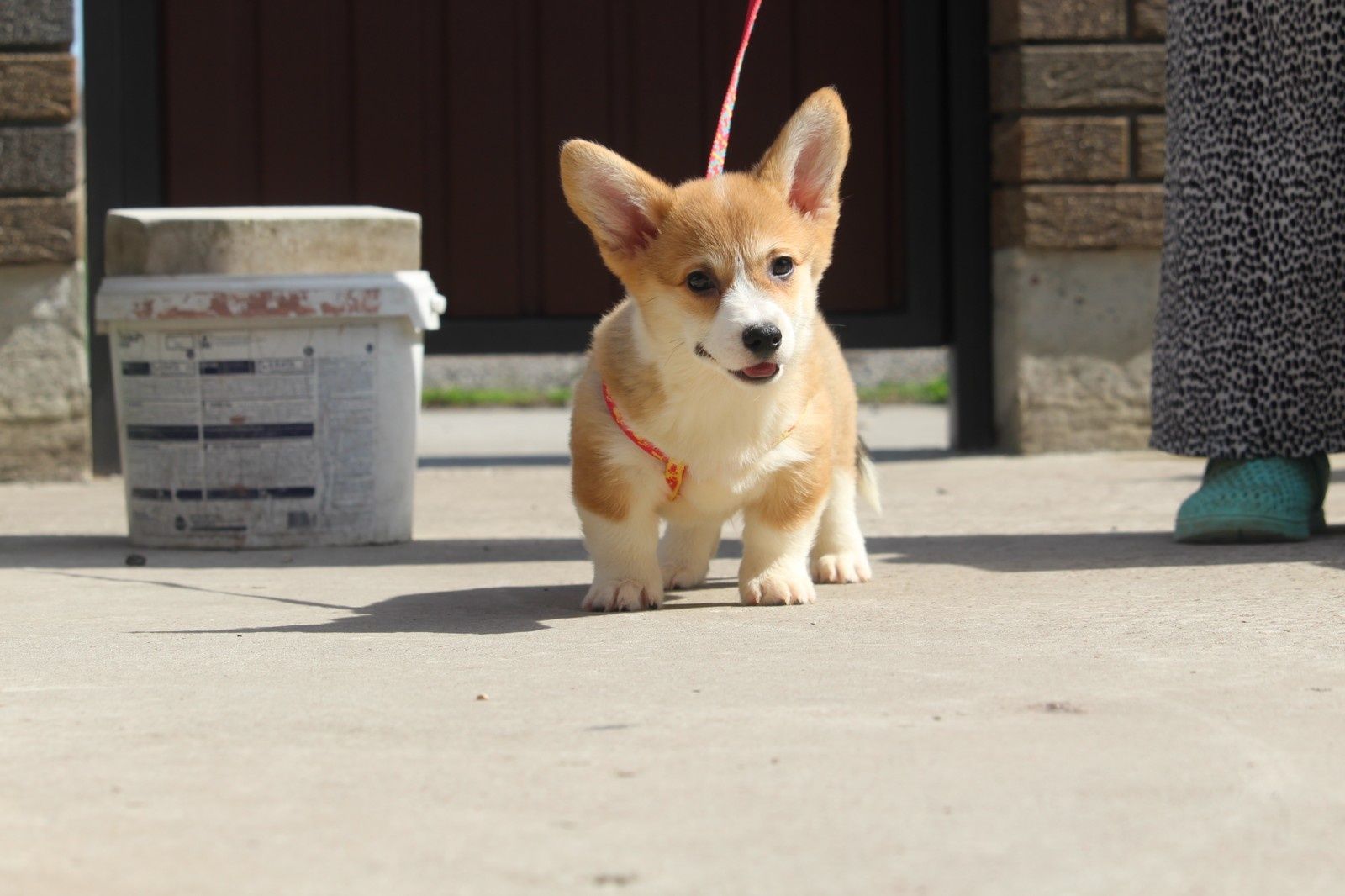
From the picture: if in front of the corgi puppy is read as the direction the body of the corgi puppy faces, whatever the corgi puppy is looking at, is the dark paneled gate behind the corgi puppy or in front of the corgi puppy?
behind

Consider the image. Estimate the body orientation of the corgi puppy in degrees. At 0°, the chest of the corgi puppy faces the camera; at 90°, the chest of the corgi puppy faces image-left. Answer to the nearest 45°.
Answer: approximately 0°

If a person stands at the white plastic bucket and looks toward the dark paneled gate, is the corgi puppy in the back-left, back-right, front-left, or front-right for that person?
back-right
